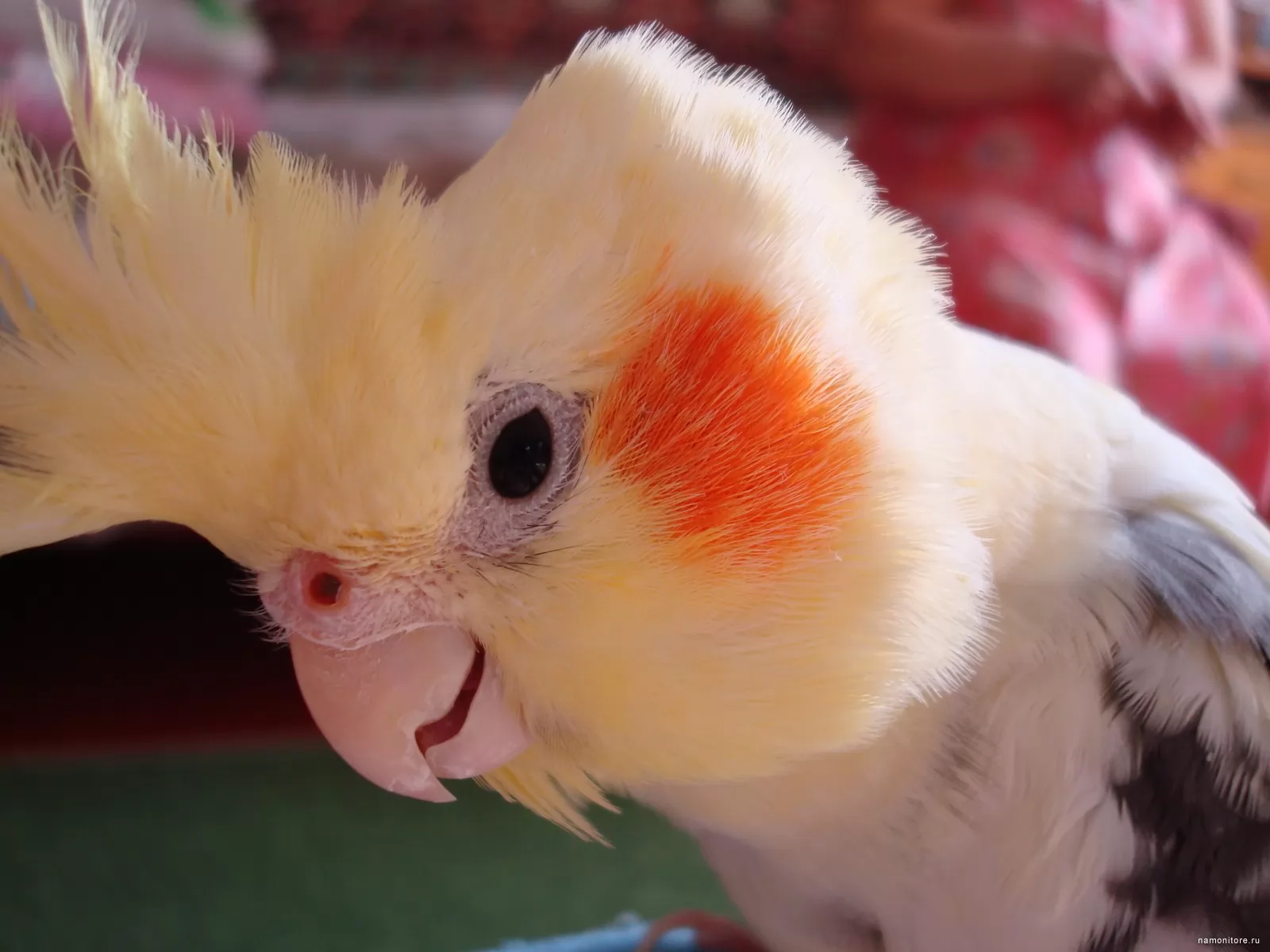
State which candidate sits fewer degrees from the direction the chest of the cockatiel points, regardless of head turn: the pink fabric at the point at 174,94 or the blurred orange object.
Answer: the pink fabric

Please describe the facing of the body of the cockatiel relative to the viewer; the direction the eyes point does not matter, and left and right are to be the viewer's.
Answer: facing to the left of the viewer
